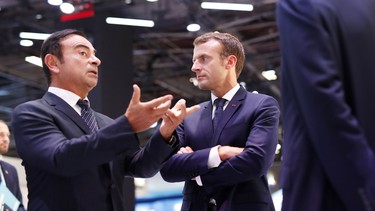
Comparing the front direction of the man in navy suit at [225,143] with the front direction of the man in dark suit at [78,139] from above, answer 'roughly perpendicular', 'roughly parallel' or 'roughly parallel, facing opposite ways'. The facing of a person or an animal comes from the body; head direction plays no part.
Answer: roughly perpendicular

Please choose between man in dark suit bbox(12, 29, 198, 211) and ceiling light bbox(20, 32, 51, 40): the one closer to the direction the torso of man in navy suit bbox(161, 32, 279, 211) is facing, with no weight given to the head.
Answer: the man in dark suit

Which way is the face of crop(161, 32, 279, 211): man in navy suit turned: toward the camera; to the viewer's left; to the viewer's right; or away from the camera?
to the viewer's left

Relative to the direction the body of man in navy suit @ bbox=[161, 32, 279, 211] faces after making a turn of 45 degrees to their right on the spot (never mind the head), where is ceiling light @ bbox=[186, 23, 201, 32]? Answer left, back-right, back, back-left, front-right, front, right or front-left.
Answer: right

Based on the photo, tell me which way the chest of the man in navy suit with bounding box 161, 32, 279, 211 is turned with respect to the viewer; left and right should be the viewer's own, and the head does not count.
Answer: facing the viewer and to the left of the viewer

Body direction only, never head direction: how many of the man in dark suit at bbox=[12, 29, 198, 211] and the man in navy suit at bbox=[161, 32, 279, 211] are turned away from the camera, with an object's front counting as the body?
0

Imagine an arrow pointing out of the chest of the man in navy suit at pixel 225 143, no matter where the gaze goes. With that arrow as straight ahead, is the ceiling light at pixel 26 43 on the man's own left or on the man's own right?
on the man's own right

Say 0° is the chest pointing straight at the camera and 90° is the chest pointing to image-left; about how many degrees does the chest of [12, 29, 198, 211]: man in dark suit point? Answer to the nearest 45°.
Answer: approximately 315°

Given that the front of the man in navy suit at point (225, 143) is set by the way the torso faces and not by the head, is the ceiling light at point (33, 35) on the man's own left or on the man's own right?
on the man's own right
